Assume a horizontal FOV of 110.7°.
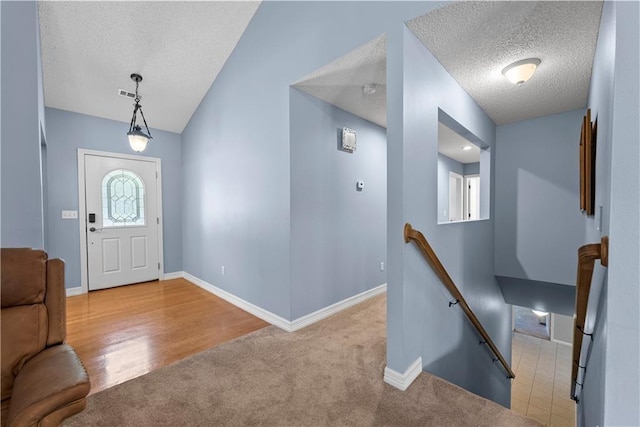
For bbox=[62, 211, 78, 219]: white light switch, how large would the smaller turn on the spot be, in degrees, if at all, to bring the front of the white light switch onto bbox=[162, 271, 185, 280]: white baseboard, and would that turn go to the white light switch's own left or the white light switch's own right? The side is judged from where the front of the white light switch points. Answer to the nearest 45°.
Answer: approximately 90° to the white light switch's own left

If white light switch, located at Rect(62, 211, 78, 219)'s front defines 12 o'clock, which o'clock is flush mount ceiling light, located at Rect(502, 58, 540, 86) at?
The flush mount ceiling light is roughly at 11 o'clock from the white light switch.

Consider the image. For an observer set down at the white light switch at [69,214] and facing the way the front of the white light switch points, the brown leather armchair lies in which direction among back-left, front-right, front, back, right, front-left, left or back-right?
front

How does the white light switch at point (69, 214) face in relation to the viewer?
toward the camera

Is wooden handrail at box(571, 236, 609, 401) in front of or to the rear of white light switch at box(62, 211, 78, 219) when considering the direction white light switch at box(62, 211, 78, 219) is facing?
in front

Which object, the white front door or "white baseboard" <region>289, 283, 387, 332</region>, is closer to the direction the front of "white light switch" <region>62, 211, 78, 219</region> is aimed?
the white baseboard

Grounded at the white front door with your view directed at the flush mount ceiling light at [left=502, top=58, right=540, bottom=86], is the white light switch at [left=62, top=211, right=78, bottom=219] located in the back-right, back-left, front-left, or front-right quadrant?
back-right

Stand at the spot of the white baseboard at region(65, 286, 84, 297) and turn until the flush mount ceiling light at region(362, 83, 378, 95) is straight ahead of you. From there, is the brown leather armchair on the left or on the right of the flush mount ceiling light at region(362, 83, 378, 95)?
right
